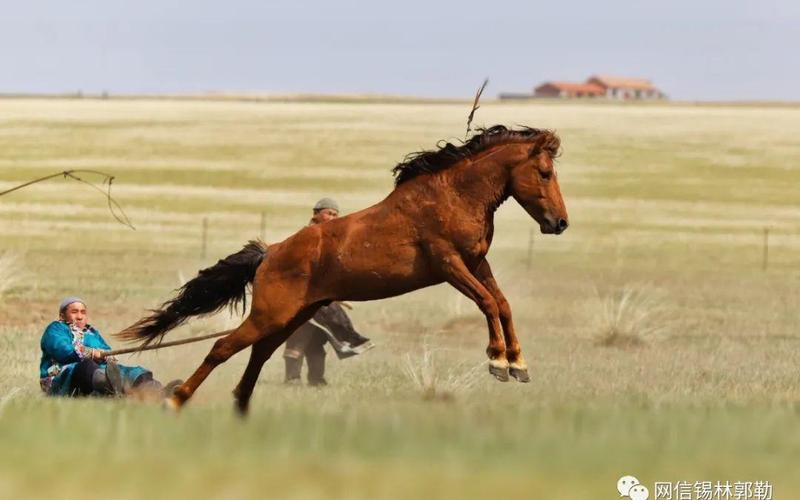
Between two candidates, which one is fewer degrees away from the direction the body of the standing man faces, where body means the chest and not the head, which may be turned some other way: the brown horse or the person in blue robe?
the brown horse

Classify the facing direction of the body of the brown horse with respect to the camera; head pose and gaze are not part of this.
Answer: to the viewer's right

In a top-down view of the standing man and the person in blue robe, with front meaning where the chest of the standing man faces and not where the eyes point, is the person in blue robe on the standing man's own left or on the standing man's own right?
on the standing man's own right

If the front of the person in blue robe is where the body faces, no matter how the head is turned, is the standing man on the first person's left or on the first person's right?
on the first person's left

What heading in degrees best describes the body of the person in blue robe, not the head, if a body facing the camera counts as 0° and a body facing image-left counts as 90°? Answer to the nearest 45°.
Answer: approximately 315°

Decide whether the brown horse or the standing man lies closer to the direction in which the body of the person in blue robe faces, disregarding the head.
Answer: the brown horse

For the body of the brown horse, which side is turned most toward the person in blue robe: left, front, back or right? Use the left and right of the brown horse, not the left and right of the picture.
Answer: back
